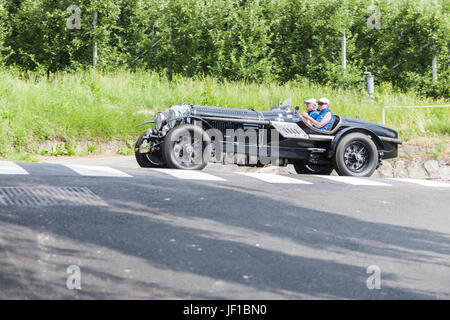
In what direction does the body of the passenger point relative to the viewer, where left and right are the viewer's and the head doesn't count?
facing to the left of the viewer

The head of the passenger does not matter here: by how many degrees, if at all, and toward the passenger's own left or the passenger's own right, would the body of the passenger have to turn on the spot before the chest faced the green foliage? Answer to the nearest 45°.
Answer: approximately 45° to the passenger's own right
